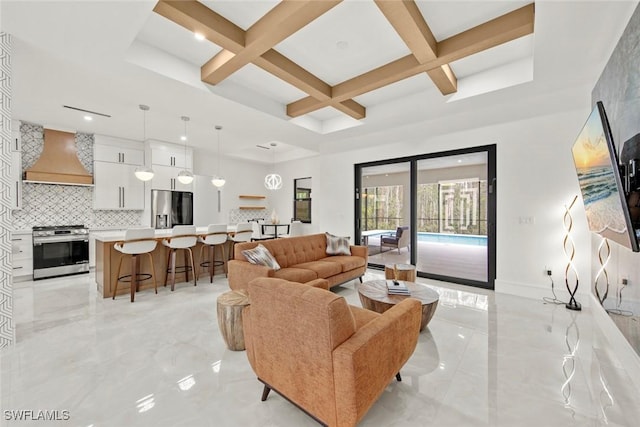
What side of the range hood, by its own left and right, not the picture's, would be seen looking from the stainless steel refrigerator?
left

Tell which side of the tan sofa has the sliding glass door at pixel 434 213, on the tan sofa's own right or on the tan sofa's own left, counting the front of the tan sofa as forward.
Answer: on the tan sofa's own left

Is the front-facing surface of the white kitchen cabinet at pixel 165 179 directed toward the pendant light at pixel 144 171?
yes

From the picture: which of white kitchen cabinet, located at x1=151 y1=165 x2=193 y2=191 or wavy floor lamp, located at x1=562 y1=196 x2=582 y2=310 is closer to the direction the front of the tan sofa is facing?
the wavy floor lamp

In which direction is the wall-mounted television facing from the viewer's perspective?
to the viewer's left
